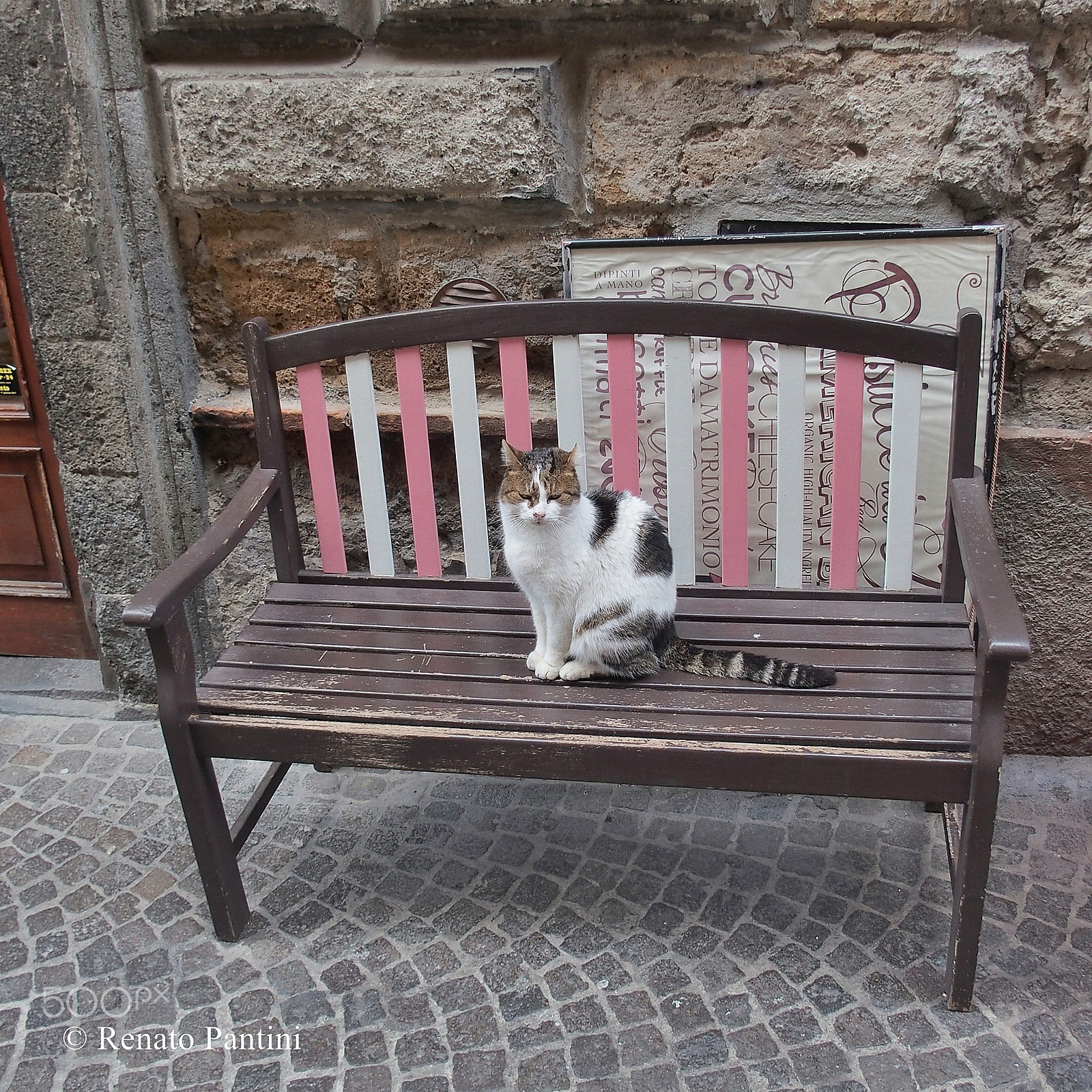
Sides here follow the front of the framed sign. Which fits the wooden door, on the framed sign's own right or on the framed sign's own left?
on the framed sign's own right

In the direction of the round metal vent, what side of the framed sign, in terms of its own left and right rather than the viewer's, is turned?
right

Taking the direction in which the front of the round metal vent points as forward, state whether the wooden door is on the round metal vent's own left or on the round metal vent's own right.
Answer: on the round metal vent's own right

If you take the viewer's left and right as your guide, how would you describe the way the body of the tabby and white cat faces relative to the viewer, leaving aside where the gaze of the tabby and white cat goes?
facing the viewer and to the left of the viewer

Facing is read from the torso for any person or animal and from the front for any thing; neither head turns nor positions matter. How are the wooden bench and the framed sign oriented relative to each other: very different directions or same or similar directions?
same or similar directions

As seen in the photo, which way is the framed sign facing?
toward the camera

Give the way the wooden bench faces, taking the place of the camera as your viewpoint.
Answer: facing the viewer

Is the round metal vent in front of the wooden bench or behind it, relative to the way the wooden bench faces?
behind

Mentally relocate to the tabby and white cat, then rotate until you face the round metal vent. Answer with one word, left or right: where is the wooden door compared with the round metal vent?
left

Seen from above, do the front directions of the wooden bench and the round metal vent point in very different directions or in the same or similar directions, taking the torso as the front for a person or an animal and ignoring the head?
same or similar directions

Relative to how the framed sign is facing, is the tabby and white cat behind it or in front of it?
in front

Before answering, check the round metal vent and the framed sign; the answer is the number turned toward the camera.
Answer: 2
